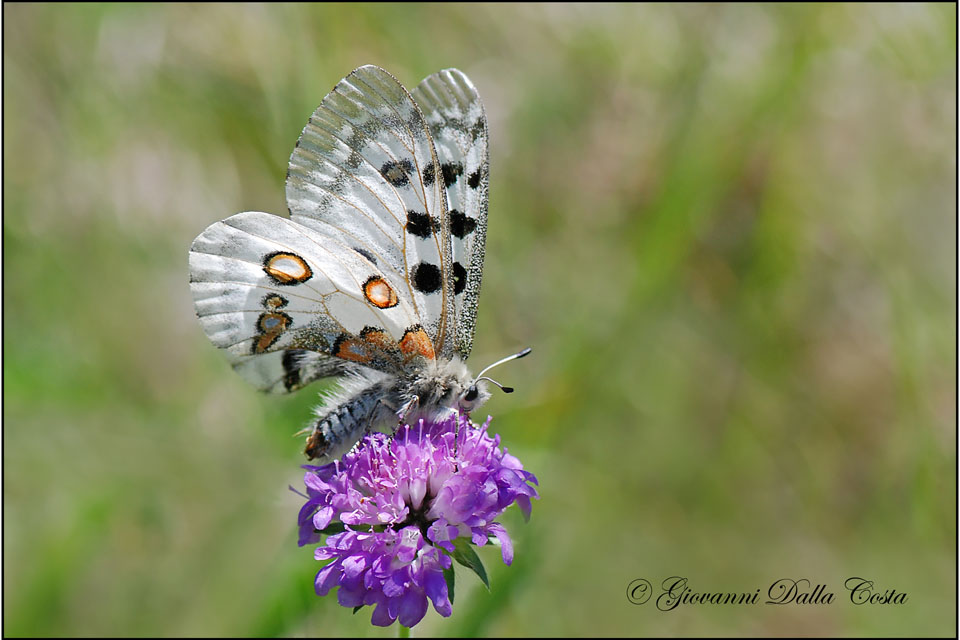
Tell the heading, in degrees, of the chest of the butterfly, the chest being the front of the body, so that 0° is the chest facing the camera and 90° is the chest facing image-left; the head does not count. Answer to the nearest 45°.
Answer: approximately 270°
